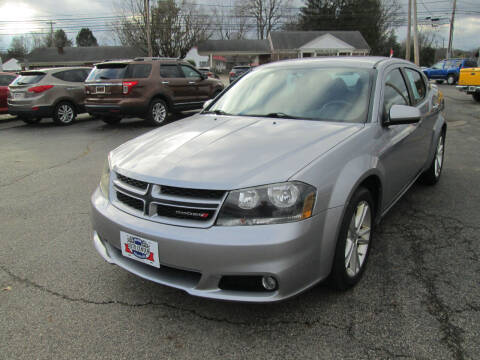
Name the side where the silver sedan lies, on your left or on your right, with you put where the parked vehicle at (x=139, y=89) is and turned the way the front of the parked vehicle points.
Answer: on your right

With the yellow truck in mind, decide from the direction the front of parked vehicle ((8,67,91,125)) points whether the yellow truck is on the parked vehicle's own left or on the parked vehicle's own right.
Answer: on the parked vehicle's own right

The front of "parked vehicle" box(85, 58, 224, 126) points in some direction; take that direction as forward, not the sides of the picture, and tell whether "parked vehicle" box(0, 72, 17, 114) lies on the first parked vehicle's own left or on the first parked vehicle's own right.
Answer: on the first parked vehicle's own left

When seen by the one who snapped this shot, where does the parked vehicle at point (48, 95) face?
facing away from the viewer and to the right of the viewer

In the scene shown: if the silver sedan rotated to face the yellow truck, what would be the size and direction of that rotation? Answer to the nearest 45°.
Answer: approximately 180°

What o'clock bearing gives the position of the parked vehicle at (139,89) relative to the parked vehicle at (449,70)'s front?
the parked vehicle at (139,89) is roughly at 11 o'clock from the parked vehicle at (449,70).

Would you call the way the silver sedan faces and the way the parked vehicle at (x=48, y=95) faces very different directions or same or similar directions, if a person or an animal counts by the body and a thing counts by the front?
very different directions

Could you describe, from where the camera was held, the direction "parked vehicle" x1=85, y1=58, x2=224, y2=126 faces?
facing away from the viewer and to the right of the viewer

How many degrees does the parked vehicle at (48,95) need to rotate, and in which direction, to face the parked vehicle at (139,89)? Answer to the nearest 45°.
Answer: approximately 90° to its right
